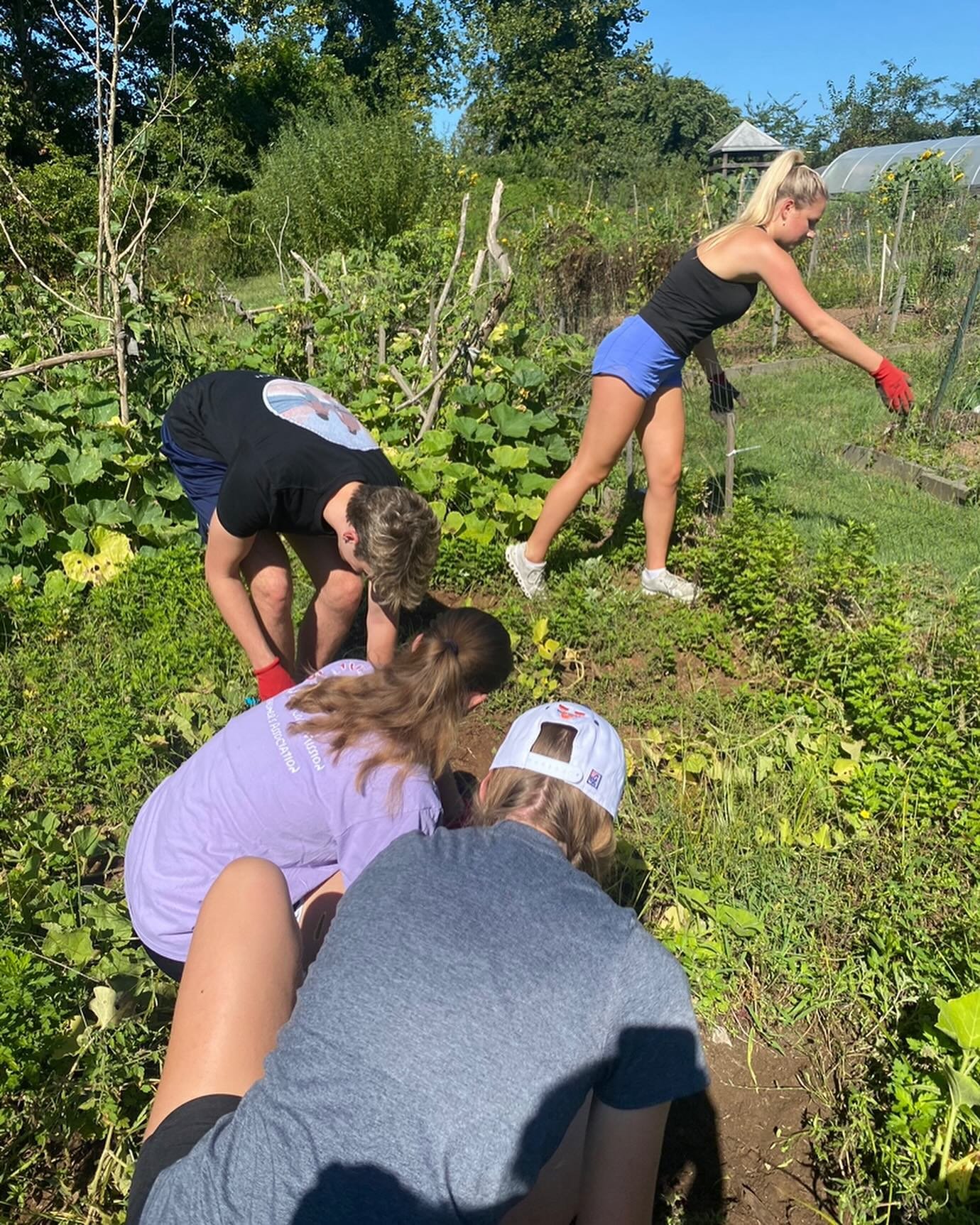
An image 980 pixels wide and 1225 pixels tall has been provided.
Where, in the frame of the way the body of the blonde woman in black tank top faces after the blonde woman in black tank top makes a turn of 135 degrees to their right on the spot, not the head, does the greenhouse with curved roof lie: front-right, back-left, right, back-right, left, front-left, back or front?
back-right

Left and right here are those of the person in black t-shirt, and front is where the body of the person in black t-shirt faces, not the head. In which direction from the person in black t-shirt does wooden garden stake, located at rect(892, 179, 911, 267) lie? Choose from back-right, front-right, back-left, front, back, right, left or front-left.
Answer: left

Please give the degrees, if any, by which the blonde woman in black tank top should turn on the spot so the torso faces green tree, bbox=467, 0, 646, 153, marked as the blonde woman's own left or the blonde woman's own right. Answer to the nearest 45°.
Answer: approximately 90° to the blonde woman's own left

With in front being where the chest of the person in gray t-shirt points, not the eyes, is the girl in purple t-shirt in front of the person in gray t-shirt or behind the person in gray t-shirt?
in front

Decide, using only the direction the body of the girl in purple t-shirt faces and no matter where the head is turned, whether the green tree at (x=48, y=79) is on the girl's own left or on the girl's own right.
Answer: on the girl's own left

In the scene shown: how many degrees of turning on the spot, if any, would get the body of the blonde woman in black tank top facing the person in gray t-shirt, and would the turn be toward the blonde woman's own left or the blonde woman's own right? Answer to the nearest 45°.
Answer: approximately 90° to the blonde woman's own right

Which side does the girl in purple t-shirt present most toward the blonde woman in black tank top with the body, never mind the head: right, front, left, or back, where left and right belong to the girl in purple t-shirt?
front

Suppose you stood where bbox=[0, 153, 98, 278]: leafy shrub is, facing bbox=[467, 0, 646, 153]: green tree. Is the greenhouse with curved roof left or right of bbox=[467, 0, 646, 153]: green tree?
right

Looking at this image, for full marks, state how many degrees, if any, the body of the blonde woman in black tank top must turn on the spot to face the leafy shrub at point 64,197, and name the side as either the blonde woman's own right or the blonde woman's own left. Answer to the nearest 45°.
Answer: approximately 135° to the blonde woman's own left

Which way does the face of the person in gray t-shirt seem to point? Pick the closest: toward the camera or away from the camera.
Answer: away from the camera

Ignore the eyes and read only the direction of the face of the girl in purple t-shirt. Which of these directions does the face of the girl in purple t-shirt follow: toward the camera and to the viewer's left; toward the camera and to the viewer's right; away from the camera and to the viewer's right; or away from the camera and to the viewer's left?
away from the camera and to the viewer's right

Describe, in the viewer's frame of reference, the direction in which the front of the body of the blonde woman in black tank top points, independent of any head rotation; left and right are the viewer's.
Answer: facing to the right of the viewer

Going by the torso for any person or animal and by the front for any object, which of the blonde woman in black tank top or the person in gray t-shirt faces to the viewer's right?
the blonde woman in black tank top

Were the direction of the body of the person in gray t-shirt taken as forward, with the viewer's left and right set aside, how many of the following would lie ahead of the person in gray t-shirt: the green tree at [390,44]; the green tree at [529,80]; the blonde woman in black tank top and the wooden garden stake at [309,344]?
4

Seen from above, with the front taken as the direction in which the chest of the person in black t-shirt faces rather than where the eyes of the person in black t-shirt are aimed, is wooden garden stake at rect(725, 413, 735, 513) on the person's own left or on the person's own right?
on the person's own left

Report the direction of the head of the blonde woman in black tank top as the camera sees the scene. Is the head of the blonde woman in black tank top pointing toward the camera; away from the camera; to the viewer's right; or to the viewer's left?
to the viewer's right

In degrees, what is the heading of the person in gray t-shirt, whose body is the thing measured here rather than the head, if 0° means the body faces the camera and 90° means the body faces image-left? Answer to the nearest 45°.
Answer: approximately 180°

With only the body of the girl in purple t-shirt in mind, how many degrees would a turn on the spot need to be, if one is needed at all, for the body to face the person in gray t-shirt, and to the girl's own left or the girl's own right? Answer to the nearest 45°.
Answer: approximately 135° to the girl's own right
